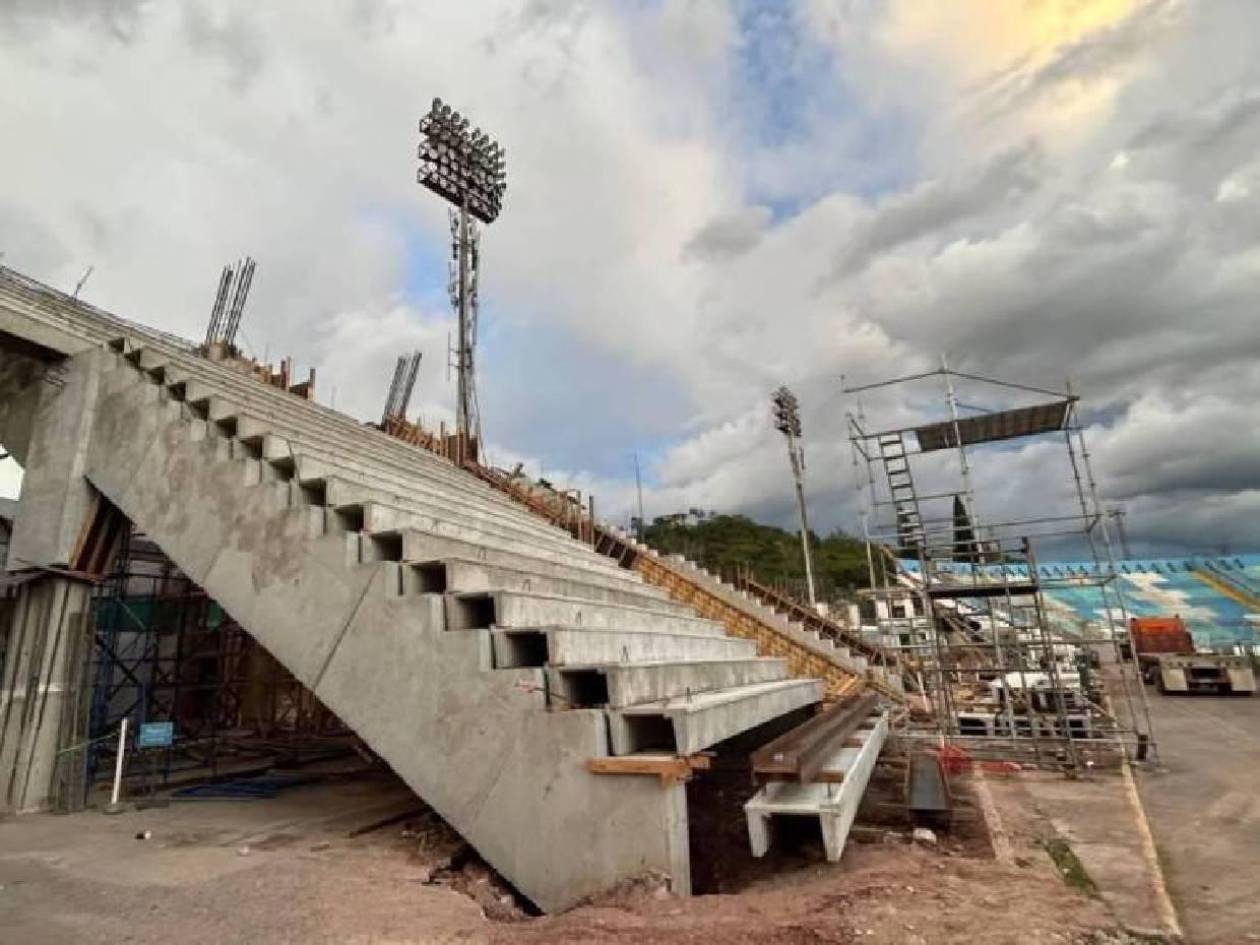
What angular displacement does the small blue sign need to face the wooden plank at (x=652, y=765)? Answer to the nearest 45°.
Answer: approximately 45° to its left

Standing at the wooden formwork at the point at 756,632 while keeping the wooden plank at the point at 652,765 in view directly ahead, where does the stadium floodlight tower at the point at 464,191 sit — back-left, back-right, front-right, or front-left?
back-right

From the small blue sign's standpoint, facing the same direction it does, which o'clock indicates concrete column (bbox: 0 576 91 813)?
The concrete column is roughly at 4 o'clock from the small blue sign.

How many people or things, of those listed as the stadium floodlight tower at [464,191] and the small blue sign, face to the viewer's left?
0

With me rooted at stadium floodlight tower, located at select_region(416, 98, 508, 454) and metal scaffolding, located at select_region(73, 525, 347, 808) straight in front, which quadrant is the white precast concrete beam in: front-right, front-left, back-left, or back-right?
front-left

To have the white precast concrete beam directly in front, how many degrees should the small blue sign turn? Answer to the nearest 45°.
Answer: approximately 45° to its left

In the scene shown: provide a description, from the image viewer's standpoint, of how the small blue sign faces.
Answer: facing the viewer

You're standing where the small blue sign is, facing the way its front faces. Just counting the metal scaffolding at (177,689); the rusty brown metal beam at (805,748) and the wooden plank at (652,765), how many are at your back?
1

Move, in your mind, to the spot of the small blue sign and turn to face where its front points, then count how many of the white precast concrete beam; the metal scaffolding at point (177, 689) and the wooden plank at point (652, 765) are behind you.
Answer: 1
